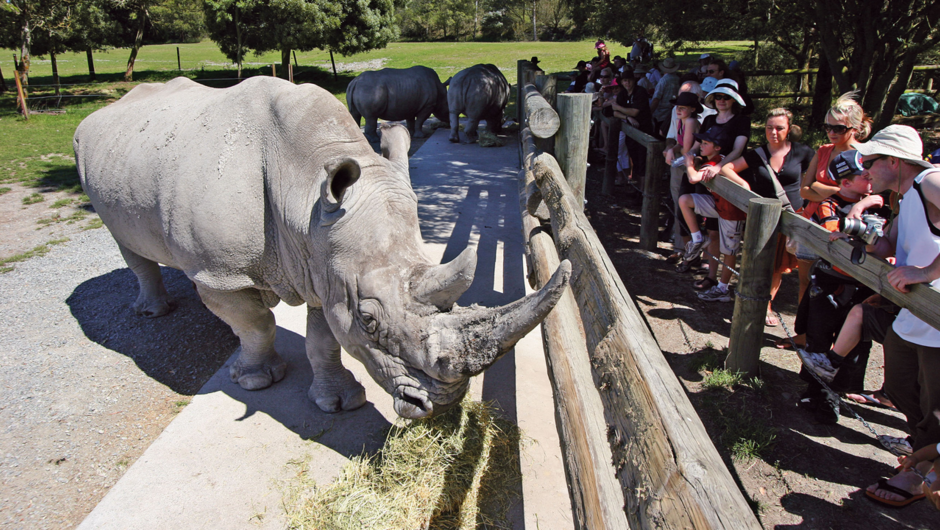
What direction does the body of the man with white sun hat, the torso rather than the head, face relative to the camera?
to the viewer's left

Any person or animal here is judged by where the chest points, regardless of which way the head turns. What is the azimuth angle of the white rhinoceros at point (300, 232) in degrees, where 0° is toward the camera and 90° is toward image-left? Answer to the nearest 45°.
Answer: approximately 315°

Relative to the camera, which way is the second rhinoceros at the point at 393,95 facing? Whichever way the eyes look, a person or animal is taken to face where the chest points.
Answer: to the viewer's right

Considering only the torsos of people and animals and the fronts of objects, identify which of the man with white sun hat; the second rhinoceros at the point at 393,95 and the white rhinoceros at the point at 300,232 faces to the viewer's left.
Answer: the man with white sun hat

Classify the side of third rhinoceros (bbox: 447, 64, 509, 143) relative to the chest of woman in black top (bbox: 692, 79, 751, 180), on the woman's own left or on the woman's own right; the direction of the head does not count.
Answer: on the woman's own right

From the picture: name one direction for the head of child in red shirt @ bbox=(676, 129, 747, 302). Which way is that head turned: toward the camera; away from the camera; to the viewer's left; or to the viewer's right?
to the viewer's left

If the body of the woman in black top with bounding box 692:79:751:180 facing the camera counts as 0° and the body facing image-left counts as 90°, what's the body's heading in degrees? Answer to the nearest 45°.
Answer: approximately 45°

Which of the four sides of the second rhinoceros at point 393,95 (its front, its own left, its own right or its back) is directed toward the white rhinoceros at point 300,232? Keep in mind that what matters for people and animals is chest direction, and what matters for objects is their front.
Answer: right

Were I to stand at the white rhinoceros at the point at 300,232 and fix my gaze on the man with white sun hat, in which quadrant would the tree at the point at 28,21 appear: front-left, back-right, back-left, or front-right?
back-left
